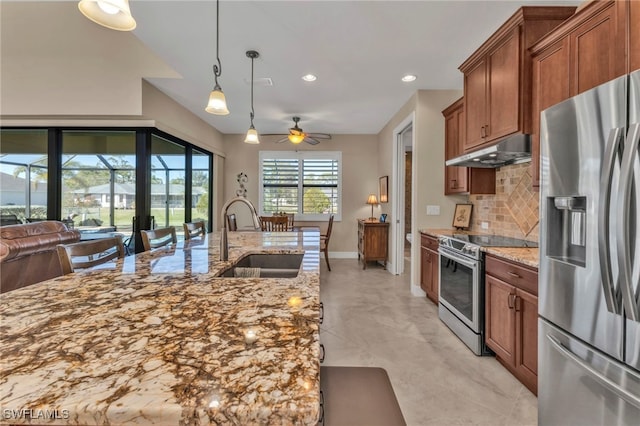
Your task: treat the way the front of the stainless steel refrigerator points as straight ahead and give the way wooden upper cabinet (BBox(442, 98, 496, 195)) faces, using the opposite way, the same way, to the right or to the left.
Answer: the same way

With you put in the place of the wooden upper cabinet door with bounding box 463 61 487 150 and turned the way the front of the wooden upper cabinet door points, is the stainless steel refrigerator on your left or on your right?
on your left

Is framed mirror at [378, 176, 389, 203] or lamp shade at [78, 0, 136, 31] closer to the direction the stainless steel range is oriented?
the lamp shade

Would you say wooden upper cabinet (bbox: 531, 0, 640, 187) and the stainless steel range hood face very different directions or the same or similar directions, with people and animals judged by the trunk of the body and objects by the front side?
same or similar directions

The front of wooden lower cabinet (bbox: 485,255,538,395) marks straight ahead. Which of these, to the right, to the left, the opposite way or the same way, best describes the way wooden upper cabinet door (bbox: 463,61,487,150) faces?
the same way

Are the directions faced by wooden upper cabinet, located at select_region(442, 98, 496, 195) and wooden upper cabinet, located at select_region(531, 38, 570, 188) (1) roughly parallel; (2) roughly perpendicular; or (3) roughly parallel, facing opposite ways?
roughly parallel

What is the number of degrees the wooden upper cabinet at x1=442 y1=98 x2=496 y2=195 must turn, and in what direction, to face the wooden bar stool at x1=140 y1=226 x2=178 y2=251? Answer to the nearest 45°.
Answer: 0° — it already faces it

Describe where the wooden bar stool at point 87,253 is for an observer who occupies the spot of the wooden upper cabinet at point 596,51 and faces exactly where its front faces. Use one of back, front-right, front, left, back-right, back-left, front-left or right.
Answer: front

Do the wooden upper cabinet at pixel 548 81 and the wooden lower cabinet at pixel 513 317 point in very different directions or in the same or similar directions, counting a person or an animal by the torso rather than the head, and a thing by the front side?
same or similar directions

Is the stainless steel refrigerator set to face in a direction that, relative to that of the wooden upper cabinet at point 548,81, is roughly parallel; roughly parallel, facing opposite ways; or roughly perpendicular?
roughly parallel

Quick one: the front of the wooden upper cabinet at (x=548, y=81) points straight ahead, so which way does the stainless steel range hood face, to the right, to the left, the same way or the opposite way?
the same way

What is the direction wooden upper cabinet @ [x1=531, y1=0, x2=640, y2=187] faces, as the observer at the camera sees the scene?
facing the viewer and to the left of the viewer

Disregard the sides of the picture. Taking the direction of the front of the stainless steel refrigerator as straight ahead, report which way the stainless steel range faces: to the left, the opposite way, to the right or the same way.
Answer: the same way

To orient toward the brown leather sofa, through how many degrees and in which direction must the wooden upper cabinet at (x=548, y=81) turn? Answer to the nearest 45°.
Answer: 0° — it already faces it
